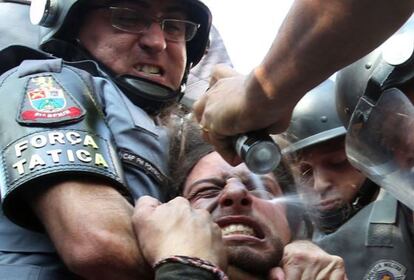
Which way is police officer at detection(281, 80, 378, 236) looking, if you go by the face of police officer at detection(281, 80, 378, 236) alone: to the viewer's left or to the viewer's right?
to the viewer's left

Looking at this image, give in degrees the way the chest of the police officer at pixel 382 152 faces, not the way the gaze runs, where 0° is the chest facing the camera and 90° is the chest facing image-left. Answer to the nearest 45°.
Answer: approximately 90°

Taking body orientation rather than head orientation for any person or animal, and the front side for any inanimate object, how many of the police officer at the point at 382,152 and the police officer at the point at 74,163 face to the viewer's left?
1

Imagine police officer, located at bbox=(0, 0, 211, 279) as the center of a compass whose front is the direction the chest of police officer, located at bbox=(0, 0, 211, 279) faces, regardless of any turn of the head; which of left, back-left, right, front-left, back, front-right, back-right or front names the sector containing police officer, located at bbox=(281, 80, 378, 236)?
left

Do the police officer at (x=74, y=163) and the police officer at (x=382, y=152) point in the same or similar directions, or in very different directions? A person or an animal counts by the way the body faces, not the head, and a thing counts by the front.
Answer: very different directions

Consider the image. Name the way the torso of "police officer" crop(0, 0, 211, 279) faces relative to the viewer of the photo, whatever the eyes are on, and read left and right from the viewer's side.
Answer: facing the viewer and to the right of the viewer

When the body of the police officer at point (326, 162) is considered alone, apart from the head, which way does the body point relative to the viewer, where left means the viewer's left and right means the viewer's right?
facing the viewer and to the left of the viewer

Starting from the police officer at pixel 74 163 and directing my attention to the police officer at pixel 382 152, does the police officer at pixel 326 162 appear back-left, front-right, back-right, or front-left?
front-left

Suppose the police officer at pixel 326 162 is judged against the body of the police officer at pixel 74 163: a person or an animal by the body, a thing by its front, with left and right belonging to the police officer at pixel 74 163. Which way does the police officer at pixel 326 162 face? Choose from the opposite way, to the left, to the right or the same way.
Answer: to the right
